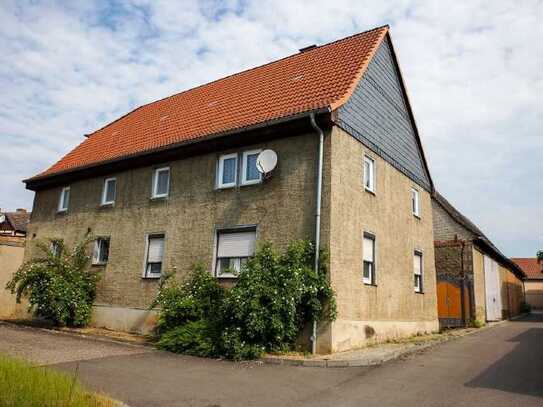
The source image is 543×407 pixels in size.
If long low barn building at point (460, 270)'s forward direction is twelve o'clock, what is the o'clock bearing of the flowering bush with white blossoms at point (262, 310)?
The flowering bush with white blossoms is roughly at 2 o'clock from the long low barn building.

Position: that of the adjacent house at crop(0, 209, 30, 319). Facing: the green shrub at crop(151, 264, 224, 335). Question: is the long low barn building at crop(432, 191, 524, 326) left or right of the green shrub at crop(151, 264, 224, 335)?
left

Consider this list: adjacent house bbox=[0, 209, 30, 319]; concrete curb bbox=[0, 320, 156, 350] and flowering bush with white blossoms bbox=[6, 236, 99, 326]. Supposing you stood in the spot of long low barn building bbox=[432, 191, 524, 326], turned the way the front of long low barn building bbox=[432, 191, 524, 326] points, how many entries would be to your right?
3

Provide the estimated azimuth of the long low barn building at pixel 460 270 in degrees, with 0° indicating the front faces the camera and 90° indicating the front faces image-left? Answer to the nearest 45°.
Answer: approximately 315°

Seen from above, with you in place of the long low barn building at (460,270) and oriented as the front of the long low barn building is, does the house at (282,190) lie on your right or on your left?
on your right

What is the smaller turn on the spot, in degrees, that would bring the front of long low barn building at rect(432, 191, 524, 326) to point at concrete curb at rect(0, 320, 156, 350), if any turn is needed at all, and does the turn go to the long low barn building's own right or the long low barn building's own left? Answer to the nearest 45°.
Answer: approximately 90° to the long low barn building's own right

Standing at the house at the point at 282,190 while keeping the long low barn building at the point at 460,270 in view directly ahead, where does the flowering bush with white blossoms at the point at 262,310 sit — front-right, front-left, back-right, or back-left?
back-right

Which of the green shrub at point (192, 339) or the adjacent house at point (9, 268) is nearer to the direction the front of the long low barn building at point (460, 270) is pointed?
the green shrub

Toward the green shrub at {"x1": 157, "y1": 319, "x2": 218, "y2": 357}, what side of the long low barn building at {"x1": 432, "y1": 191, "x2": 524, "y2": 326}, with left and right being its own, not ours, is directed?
right

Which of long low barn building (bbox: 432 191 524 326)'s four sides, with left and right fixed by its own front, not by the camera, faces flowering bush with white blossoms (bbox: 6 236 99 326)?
right

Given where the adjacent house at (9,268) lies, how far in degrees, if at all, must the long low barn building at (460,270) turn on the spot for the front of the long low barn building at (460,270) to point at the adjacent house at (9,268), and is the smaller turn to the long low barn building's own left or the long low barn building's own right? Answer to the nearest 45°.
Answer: approximately 90° to the long low barn building's own right
